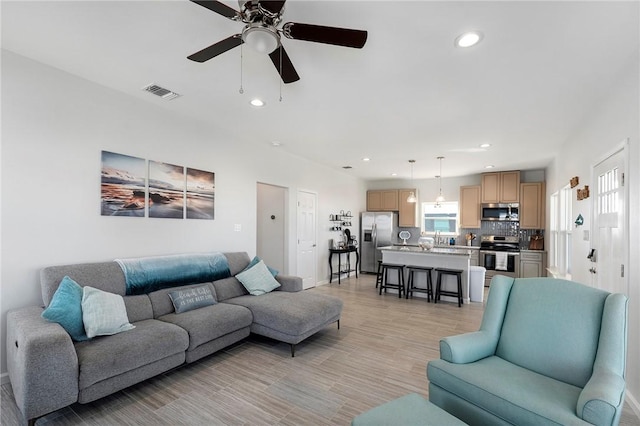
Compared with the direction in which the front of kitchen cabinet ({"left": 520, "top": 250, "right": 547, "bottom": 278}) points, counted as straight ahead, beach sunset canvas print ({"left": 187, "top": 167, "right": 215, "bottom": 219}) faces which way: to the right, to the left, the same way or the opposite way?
to the left

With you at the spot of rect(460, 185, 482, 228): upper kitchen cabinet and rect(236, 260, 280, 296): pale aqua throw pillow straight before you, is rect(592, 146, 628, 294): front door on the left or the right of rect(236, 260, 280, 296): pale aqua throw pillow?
left

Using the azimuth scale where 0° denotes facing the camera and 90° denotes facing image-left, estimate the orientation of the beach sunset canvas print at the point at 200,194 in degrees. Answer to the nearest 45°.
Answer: approximately 315°

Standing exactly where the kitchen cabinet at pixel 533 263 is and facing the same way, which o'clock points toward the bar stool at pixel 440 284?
The bar stool is roughly at 1 o'clock from the kitchen cabinet.

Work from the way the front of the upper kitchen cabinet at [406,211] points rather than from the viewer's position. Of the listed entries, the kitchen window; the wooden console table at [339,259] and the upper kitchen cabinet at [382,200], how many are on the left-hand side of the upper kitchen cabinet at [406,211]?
1

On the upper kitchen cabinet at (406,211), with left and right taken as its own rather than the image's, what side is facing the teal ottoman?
front

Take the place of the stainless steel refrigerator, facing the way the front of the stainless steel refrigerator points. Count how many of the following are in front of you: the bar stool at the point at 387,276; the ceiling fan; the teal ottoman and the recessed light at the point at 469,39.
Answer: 4

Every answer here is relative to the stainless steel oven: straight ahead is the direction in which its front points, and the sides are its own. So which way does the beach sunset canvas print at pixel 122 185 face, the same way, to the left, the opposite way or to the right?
to the left

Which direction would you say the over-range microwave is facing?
toward the camera

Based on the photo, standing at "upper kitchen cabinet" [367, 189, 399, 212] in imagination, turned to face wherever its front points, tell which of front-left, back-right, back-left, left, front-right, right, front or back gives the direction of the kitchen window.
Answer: left

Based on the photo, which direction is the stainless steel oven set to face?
toward the camera

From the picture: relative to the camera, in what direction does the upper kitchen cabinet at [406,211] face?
facing the viewer

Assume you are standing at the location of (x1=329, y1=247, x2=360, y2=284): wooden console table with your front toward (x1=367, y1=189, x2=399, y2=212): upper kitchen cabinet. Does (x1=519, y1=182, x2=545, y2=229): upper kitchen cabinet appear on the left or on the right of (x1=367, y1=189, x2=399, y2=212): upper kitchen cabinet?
right

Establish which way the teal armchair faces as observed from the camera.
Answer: facing the viewer and to the left of the viewer

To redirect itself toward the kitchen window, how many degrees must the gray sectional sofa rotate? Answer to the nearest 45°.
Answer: approximately 90° to its left

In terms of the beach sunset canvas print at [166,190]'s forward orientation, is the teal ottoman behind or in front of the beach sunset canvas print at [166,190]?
in front

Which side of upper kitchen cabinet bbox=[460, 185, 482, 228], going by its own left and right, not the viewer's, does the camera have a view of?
front
